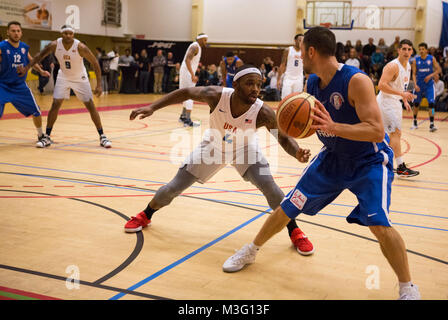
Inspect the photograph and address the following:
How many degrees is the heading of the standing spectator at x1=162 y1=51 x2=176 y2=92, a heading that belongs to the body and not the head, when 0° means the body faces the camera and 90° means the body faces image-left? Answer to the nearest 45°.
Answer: approximately 315°

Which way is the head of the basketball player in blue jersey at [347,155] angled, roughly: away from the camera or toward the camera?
away from the camera

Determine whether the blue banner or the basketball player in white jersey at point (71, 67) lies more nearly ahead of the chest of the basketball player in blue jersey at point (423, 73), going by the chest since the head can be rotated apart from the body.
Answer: the basketball player in white jersey

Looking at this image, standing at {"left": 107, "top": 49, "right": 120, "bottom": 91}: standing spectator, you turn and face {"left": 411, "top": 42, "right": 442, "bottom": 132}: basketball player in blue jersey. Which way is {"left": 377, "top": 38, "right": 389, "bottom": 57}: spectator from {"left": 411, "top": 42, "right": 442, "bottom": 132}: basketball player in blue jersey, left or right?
left

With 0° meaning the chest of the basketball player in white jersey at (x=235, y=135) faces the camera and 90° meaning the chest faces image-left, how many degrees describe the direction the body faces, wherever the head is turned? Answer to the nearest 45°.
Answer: approximately 0°

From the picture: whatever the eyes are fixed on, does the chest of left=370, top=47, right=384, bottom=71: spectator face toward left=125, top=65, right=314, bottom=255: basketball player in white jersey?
yes

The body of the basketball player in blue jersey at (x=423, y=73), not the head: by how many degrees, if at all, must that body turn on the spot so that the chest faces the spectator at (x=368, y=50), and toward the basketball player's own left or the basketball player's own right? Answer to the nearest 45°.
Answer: approximately 180°
